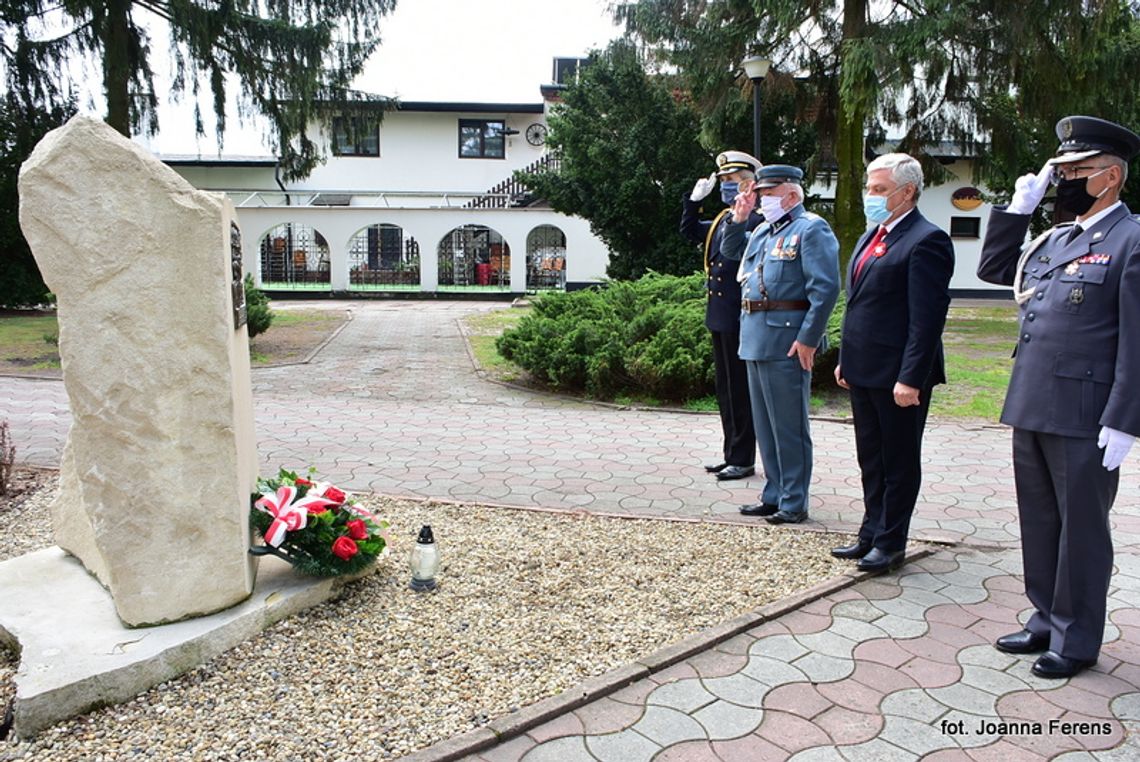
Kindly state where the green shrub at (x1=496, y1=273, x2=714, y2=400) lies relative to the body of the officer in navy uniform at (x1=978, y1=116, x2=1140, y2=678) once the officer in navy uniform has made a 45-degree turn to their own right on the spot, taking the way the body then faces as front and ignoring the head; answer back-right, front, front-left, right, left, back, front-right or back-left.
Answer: front-right

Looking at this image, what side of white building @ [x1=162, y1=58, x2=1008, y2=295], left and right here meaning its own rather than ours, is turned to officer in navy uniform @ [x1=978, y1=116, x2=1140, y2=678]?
front

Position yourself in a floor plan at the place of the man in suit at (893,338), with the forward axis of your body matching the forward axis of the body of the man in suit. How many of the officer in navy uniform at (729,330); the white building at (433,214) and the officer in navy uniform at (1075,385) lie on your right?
2

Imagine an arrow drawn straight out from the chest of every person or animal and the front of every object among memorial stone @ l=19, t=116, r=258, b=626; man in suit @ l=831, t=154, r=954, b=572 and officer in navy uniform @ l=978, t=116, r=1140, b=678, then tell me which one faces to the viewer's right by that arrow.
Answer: the memorial stone

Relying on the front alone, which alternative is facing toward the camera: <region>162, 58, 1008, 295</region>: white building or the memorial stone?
the white building

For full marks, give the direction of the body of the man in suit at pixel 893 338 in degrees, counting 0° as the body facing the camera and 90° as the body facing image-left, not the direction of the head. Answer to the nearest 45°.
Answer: approximately 45°

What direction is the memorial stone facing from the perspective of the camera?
to the viewer's right

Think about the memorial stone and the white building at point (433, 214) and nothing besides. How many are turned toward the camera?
1

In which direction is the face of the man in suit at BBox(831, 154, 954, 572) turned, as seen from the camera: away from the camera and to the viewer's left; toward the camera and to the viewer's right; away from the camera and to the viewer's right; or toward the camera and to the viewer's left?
toward the camera and to the viewer's left

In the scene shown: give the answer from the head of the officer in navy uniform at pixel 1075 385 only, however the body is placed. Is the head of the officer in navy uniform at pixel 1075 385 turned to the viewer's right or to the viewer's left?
to the viewer's left

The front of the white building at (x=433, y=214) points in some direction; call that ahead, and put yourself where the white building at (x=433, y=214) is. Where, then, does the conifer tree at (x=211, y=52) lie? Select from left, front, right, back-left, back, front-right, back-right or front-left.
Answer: front

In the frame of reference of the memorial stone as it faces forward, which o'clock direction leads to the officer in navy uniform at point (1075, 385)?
The officer in navy uniform is roughly at 1 o'clock from the memorial stone.

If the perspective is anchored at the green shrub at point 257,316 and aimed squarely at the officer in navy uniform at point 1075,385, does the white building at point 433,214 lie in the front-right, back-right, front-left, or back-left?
back-left

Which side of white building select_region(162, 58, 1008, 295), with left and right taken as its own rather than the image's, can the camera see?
front

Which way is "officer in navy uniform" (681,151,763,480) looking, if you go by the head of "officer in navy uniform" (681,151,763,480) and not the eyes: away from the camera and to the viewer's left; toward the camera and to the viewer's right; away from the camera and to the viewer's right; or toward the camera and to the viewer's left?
toward the camera and to the viewer's left
